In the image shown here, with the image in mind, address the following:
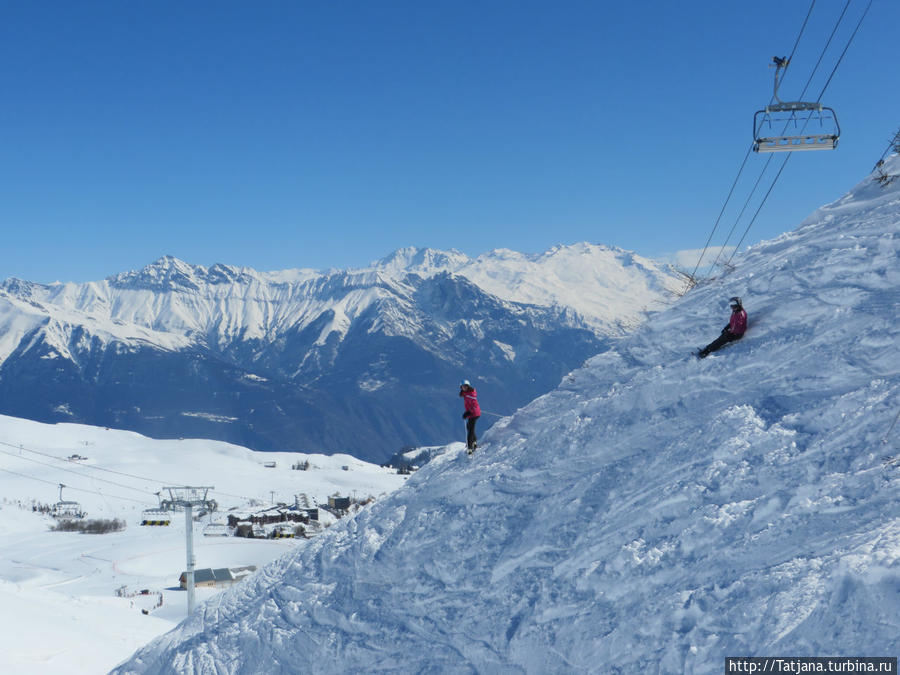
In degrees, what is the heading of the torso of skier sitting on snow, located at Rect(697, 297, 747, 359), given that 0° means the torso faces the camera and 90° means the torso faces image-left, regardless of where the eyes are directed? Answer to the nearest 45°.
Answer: approximately 90°

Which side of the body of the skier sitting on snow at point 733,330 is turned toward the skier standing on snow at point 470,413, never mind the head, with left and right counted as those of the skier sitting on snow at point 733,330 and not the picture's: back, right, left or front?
front
